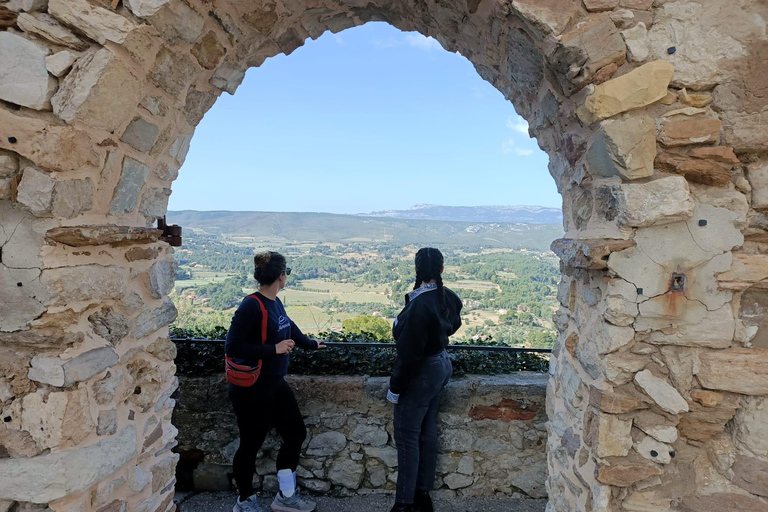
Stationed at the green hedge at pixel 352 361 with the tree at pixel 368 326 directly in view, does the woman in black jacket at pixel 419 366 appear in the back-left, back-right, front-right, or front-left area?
back-right

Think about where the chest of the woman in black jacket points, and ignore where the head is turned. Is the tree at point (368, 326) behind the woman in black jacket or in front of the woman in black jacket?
in front

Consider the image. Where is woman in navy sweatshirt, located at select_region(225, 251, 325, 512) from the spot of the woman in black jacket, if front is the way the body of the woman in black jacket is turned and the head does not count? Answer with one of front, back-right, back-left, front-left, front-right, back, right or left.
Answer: front-left

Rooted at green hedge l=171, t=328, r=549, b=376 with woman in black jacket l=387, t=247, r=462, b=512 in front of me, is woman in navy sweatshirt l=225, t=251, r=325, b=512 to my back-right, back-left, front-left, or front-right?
front-right

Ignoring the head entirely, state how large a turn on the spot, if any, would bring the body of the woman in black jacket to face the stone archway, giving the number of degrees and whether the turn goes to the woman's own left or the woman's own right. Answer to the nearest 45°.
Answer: approximately 180°

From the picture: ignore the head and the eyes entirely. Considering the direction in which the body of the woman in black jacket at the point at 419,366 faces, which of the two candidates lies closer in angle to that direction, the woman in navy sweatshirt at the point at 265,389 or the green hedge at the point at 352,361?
the green hedge

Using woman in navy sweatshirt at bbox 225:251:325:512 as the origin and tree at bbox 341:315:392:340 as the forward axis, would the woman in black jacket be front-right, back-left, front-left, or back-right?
front-right

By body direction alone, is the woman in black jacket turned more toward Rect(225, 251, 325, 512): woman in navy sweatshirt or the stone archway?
the woman in navy sweatshirt

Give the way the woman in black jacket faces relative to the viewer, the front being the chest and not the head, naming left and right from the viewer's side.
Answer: facing away from the viewer and to the left of the viewer

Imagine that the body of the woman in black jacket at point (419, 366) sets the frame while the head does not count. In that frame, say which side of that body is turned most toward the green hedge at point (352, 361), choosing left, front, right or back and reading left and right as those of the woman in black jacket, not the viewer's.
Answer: front
